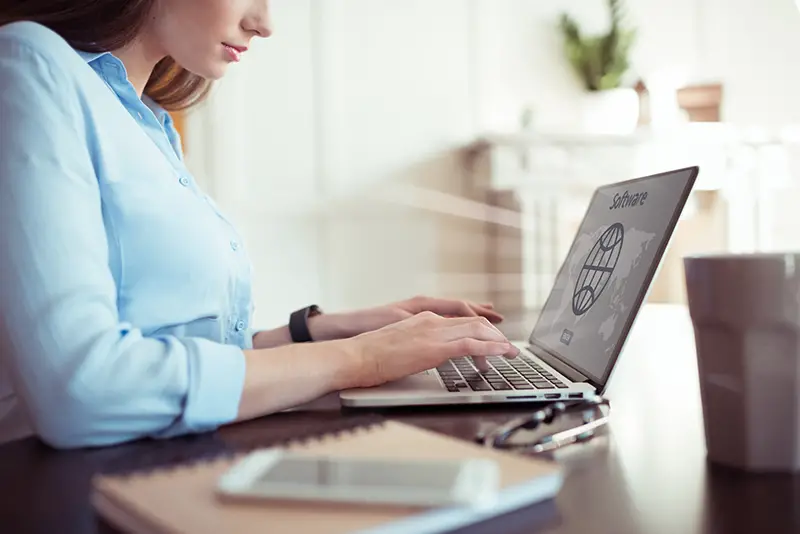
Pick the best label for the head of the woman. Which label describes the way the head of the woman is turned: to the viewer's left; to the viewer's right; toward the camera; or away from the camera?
to the viewer's right

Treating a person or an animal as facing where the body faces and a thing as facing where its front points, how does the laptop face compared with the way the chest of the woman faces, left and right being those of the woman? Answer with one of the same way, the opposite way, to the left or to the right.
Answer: the opposite way

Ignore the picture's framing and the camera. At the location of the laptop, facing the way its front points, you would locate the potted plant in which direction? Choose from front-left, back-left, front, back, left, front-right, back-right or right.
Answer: right

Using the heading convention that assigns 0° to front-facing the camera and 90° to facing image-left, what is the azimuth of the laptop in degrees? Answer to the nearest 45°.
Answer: approximately 90°

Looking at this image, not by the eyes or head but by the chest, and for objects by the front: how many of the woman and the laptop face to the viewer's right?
1

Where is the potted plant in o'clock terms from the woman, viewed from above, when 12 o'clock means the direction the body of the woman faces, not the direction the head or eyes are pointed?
The potted plant is roughly at 10 o'clock from the woman.

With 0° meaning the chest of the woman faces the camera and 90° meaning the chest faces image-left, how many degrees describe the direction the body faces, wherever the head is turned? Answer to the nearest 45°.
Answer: approximately 270°
